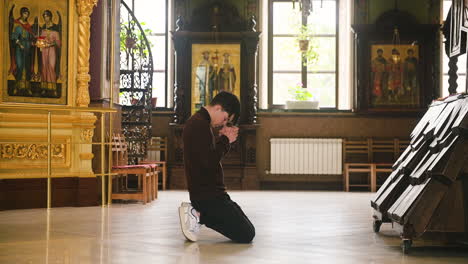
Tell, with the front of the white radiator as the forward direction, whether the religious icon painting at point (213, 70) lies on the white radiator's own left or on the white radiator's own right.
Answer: on the white radiator's own right

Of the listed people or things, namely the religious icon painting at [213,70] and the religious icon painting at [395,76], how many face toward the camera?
2

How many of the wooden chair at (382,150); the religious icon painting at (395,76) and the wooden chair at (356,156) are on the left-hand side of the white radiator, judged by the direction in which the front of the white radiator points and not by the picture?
3

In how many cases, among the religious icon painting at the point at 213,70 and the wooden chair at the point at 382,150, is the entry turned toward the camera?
2

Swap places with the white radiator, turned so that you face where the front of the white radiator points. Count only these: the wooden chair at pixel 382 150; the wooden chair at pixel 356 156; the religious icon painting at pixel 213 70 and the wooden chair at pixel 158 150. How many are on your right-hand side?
2

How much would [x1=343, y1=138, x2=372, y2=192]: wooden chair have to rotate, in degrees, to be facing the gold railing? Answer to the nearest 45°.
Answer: approximately 45° to its right

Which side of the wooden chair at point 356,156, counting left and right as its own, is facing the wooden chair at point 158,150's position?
right

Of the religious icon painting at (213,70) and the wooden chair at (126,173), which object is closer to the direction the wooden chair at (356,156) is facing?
the wooden chair

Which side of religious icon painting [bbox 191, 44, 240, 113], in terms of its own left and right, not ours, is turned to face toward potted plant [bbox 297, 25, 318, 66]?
left
